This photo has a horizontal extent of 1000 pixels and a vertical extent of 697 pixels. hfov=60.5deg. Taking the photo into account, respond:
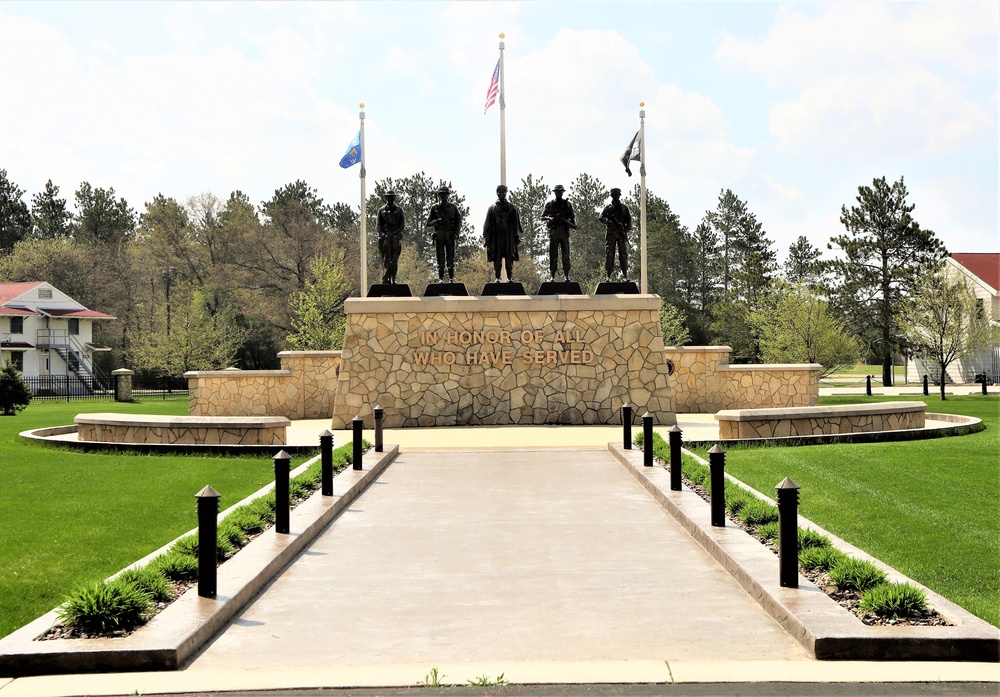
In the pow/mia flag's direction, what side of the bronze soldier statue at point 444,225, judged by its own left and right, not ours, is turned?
left

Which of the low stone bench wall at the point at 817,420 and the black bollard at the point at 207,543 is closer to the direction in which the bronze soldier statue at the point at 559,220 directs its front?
the black bollard

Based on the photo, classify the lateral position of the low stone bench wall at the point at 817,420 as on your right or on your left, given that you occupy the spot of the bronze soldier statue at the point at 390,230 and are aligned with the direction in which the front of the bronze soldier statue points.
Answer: on your left

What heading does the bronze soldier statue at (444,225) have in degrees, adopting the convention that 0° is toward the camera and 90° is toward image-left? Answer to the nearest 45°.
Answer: approximately 0°

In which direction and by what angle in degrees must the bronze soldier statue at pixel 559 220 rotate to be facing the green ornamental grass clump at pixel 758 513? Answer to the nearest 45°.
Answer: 0° — it already faces it
